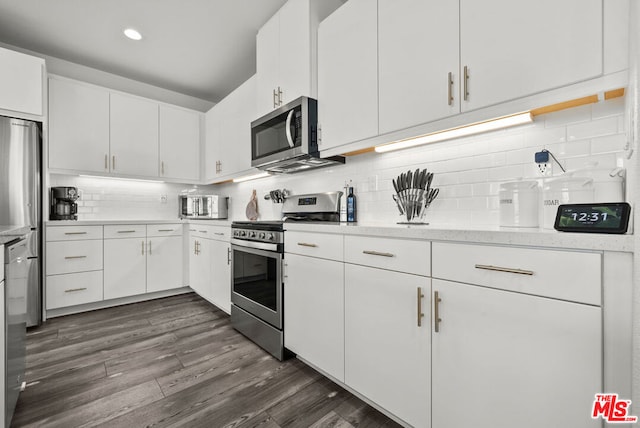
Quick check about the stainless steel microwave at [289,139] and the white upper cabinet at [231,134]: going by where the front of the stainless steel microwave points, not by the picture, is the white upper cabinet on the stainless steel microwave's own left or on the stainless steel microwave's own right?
on the stainless steel microwave's own right

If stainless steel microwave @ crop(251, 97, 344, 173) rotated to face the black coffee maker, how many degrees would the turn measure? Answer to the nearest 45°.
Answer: approximately 45° to its right

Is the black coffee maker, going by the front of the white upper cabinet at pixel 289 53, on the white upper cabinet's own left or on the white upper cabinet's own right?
on the white upper cabinet's own right

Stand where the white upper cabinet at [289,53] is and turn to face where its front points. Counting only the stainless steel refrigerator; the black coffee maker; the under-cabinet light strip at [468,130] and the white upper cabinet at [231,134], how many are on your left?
1

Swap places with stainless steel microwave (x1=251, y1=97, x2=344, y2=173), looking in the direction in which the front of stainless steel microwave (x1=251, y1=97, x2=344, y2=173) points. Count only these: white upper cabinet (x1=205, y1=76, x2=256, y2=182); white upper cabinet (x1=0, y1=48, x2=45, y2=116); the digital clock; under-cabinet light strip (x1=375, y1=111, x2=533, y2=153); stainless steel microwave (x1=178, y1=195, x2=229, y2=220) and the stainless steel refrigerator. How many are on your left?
2

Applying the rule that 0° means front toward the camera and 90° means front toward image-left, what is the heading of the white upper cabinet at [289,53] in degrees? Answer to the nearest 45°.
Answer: approximately 45°

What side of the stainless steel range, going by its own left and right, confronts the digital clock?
left

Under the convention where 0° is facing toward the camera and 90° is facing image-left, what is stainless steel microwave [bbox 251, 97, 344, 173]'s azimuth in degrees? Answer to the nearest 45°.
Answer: approximately 45°

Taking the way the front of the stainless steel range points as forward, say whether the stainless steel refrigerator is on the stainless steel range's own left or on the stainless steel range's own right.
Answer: on the stainless steel range's own right

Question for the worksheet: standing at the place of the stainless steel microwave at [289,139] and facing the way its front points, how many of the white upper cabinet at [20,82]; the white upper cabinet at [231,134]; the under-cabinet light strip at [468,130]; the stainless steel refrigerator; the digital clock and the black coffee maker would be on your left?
2

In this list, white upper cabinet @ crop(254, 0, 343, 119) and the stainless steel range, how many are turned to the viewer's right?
0

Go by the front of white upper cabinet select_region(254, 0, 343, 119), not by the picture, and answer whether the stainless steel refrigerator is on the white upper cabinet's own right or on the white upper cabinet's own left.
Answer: on the white upper cabinet's own right

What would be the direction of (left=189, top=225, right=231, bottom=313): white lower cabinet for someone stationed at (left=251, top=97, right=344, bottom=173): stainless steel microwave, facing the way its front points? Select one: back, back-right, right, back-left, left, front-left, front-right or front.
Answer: right

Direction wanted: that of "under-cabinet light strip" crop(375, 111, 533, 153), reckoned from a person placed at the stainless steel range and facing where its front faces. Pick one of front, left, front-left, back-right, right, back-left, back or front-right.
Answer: left

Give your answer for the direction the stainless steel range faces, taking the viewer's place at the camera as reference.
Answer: facing the viewer and to the left of the viewer

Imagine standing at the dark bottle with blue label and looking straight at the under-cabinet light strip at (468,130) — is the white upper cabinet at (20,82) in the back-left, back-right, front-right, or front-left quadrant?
back-right
